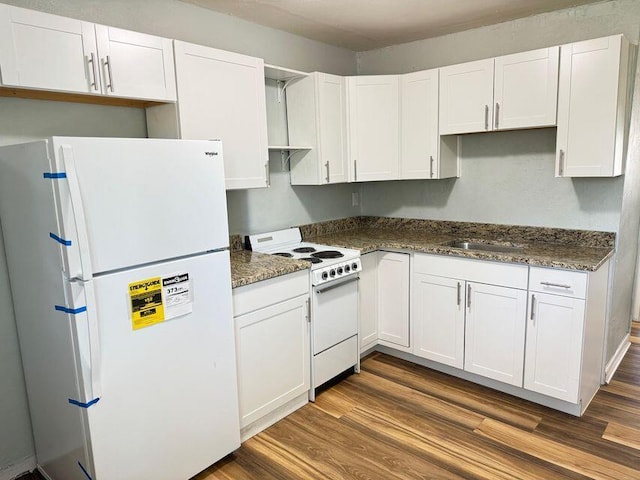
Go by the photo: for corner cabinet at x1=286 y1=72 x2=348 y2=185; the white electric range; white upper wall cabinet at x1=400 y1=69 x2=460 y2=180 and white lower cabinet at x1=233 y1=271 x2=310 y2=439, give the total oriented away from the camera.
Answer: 0

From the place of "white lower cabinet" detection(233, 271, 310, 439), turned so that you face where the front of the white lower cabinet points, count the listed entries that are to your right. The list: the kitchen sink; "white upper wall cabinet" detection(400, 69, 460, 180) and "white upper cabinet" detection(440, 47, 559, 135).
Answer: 0

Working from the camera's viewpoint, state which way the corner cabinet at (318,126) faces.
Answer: facing the viewer and to the right of the viewer

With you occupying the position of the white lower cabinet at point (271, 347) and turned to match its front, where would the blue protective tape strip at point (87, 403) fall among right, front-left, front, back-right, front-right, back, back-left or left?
right

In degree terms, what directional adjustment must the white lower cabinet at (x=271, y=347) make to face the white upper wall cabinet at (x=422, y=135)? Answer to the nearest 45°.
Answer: approximately 90° to its left

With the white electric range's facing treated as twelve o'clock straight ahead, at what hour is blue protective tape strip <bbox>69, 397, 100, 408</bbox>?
The blue protective tape strip is roughly at 3 o'clock from the white electric range.

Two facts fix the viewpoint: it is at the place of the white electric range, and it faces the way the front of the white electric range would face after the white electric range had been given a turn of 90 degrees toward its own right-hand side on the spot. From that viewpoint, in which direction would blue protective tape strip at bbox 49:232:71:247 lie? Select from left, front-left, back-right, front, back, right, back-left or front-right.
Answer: front

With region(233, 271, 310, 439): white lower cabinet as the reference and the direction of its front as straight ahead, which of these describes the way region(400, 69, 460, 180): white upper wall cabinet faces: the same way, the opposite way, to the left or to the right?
to the right

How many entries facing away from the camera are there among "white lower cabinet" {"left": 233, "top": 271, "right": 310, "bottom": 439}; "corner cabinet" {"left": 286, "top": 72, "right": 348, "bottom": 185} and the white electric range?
0

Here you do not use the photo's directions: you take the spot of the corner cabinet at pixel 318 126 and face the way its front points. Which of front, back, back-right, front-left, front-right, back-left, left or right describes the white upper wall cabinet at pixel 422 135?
front-left

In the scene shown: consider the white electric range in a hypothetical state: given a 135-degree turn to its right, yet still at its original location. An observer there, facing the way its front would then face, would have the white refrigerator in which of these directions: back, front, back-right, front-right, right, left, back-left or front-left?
front-left

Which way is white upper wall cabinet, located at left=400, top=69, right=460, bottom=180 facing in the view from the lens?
facing the viewer and to the left of the viewer

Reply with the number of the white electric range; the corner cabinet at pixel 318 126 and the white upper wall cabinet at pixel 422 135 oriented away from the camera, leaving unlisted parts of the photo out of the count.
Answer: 0

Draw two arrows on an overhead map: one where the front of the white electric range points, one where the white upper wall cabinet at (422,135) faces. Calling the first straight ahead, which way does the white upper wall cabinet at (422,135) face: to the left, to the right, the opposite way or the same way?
to the right
